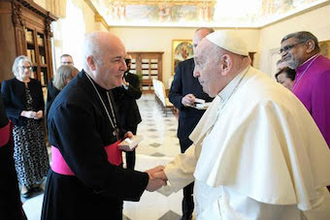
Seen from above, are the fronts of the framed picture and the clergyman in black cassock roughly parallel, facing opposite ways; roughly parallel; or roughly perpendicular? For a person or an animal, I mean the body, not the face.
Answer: roughly perpendicular

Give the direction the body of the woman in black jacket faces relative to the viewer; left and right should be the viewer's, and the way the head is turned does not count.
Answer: facing the viewer and to the right of the viewer

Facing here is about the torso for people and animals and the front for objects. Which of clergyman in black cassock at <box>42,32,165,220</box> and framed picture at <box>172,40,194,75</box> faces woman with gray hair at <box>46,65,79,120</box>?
the framed picture

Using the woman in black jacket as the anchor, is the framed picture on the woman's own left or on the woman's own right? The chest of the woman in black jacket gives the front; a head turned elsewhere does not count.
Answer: on the woman's own left

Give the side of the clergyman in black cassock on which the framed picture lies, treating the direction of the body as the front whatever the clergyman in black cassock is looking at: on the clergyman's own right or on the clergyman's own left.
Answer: on the clergyman's own left

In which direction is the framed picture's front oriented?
toward the camera

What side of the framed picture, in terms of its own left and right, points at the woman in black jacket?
front

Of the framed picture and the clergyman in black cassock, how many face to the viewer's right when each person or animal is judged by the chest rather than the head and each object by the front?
1

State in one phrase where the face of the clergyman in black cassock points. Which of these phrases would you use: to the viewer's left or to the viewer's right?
to the viewer's right

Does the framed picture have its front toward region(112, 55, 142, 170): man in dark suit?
yes

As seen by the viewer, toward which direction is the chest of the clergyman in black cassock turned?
to the viewer's right

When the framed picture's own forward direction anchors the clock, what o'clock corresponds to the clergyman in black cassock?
The clergyman in black cassock is roughly at 12 o'clock from the framed picture.

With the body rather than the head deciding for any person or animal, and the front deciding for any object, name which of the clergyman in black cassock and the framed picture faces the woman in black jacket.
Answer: the framed picture
